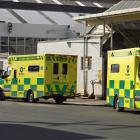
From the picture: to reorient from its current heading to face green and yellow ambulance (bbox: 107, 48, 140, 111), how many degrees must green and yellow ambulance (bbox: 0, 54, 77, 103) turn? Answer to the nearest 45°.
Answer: approximately 180°

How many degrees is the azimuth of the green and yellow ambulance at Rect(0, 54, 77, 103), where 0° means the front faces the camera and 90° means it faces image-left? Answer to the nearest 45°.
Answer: approximately 135°
